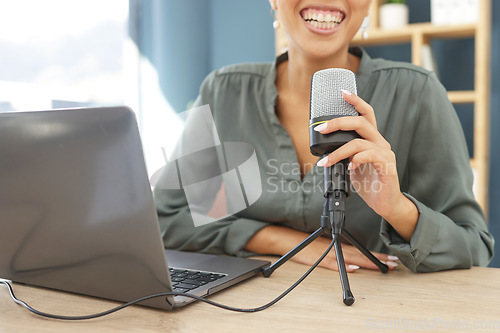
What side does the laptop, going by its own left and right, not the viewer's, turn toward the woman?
front

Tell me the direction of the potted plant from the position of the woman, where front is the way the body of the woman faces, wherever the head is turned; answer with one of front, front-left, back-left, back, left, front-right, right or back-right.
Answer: back

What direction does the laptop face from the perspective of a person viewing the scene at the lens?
facing away from the viewer and to the right of the viewer

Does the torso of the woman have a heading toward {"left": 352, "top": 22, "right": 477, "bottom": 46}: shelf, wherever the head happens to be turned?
no

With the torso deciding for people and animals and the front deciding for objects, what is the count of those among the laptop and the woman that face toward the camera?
1

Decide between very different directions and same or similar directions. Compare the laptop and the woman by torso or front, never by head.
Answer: very different directions

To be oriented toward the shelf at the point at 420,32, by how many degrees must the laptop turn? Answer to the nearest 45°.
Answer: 0° — it already faces it

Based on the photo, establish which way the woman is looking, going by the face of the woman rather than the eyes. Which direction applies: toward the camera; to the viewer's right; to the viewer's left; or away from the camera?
toward the camera

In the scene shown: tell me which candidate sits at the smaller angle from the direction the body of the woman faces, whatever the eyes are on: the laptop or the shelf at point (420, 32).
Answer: the laptop
